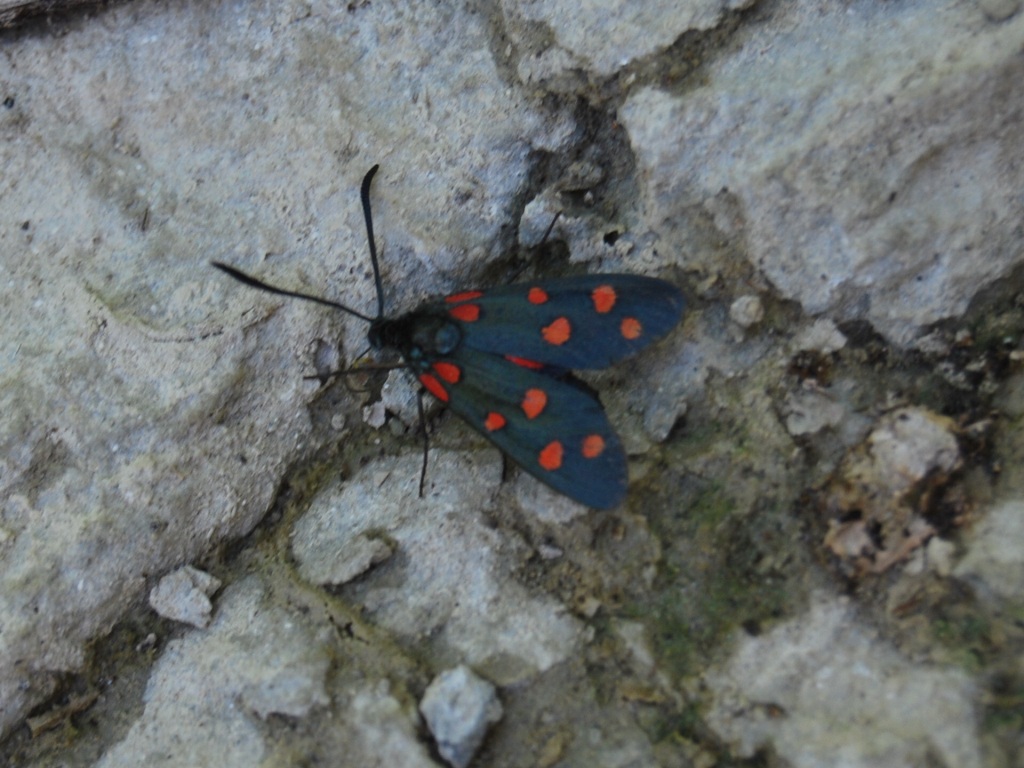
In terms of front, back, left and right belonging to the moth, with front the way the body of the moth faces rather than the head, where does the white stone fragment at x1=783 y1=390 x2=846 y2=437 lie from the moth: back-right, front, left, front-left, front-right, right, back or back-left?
back-left

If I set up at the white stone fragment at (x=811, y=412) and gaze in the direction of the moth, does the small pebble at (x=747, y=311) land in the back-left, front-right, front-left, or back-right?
front-right

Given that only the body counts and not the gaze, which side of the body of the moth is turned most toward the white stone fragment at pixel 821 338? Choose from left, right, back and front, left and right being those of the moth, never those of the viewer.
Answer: back

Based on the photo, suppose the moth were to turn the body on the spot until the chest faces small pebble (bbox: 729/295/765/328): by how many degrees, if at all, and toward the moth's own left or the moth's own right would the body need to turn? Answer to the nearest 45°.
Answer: approximately 180°

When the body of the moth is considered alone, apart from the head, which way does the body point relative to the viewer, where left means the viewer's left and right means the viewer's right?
facing to the left of the viewer

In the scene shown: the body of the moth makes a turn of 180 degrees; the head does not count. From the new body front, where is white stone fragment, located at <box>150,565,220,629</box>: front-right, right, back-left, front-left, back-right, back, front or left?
back

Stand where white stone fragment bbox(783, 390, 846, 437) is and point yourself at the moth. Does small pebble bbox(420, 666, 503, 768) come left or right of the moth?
left
